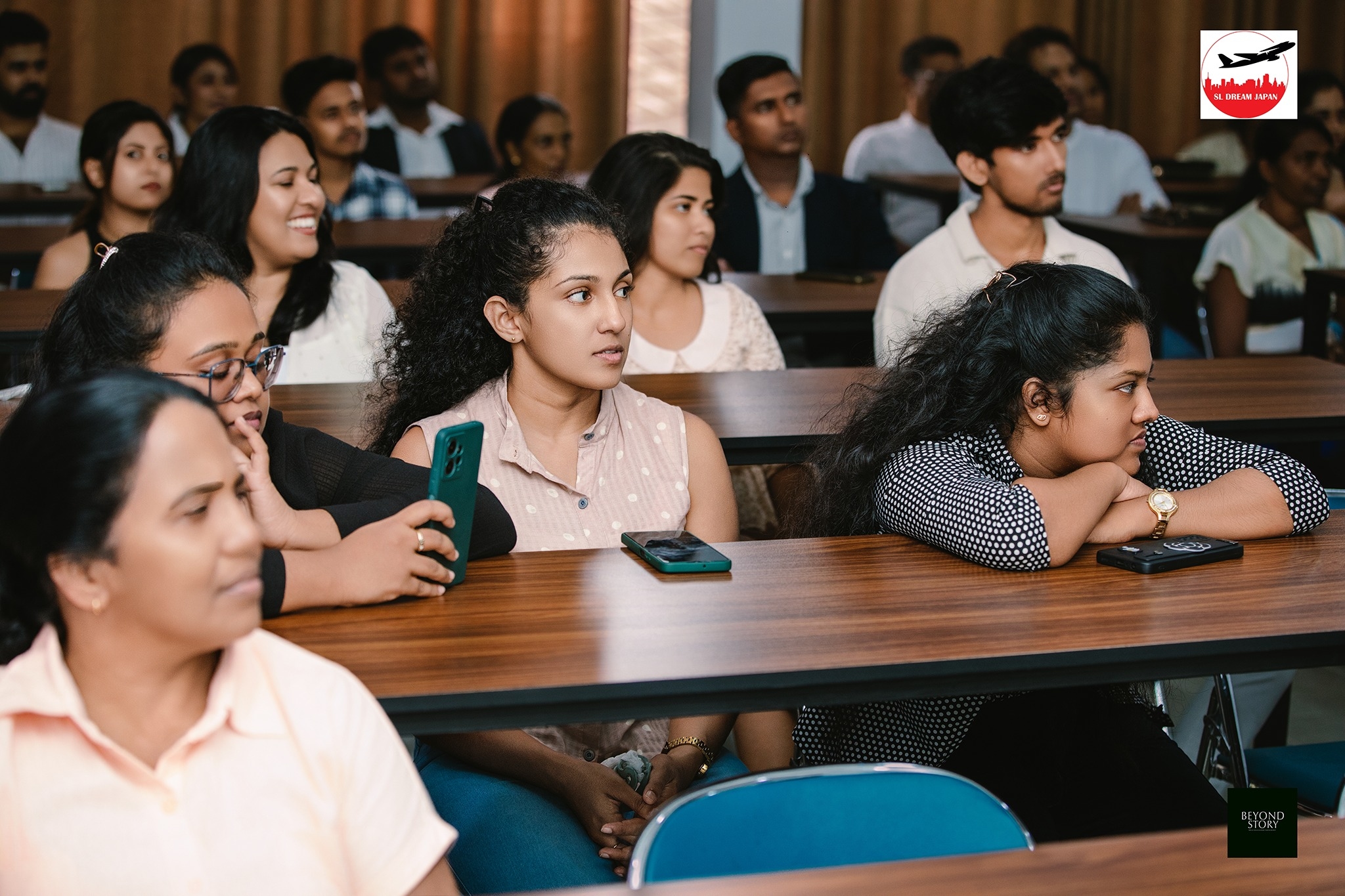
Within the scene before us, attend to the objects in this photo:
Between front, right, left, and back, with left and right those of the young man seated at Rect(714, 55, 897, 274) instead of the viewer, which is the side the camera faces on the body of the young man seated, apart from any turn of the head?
front

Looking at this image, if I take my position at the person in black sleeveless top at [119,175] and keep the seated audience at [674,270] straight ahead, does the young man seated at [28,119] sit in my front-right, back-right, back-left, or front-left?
back-left

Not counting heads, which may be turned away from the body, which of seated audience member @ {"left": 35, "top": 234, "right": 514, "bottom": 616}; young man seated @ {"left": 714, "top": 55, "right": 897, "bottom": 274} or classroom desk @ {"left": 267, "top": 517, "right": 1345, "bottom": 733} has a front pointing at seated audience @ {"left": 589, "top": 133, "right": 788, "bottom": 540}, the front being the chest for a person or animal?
the young man seated

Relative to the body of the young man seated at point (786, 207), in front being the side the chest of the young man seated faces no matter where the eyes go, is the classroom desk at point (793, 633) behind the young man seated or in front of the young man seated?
in front

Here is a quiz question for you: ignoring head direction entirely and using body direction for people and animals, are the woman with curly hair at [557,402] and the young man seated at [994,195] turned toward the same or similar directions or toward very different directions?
same or similar directions

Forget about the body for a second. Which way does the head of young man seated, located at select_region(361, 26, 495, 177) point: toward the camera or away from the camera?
toward the camera

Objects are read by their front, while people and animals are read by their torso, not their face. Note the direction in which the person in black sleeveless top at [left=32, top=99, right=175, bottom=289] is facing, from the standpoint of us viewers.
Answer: facing the viewer and to the right of the viewer

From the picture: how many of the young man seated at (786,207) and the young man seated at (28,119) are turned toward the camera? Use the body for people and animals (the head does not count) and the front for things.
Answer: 2
